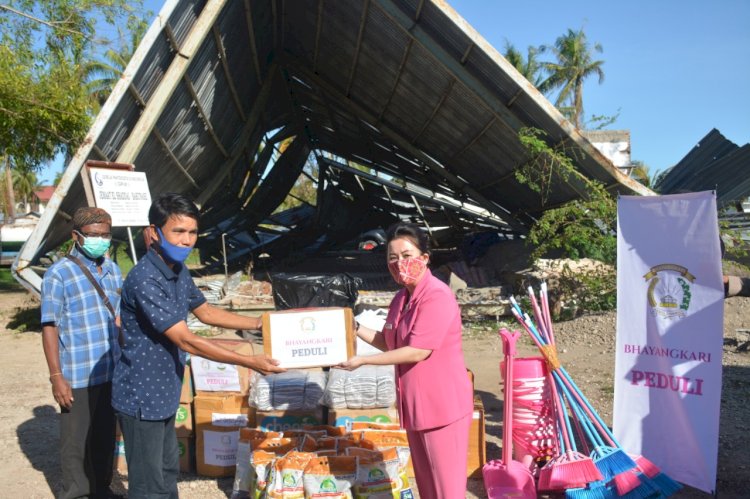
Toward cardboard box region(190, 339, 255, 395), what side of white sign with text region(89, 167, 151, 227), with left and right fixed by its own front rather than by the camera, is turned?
front

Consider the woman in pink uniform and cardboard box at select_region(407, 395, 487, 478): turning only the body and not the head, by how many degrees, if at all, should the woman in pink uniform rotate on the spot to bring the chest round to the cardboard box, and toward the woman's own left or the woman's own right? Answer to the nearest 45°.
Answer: approximately 135° to the woman's own right

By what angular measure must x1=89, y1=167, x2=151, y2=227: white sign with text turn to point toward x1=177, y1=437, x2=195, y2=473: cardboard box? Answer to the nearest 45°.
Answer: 0° — it already faces it

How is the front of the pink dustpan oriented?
toward the camera

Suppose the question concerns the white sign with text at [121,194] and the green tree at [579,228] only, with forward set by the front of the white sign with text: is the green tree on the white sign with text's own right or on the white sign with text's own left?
on the white sign with text's own left

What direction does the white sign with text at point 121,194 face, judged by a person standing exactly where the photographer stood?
facing the viewer

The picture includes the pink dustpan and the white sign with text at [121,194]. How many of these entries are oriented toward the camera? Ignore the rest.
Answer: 2

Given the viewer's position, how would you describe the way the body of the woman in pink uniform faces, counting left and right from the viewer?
facing the viewer and to the left of the viewer

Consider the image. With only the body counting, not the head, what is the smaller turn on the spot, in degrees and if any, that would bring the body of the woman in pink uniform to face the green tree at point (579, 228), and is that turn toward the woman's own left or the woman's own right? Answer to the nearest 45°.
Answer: approximately 135° to the woman's own right
